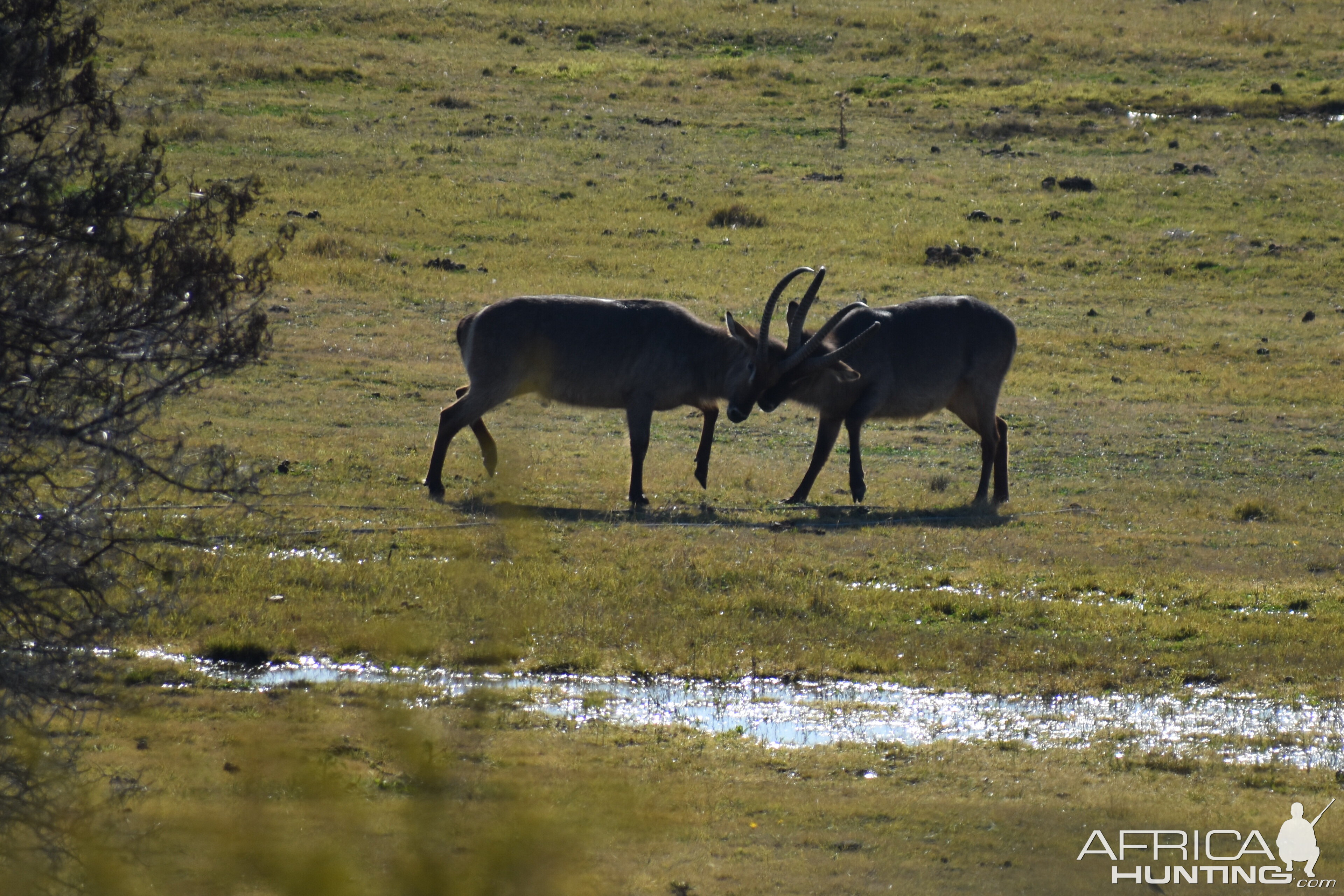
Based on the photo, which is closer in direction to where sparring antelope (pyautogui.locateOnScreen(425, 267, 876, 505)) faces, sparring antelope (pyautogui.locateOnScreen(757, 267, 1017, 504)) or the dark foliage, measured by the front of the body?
the sparring antelope

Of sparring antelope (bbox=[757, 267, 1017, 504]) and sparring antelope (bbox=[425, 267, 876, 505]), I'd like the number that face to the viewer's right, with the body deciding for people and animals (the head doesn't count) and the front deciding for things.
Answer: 1

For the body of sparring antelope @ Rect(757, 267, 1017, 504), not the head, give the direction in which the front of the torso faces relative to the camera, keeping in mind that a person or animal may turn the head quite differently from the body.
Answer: to the viewer's left

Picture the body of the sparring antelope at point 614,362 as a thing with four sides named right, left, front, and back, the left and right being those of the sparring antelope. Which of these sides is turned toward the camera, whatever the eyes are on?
right

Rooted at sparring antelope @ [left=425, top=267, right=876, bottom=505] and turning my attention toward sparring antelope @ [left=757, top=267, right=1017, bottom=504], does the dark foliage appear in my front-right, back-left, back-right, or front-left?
back-right

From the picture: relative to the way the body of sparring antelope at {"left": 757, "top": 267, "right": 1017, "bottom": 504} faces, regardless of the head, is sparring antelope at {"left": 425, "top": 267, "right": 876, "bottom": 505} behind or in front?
in front

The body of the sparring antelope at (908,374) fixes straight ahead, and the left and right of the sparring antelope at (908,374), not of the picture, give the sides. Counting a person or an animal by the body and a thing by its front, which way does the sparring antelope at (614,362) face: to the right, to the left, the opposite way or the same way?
the opposite way

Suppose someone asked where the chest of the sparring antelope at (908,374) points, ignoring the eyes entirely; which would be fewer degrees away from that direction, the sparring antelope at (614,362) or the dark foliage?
the sparring antelope

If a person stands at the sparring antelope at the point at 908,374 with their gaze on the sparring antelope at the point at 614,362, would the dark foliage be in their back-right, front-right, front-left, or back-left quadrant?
front-left
